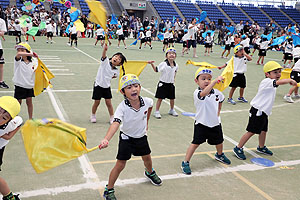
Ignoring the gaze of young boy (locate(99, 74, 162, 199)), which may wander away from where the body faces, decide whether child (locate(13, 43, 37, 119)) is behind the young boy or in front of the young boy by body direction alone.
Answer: behind

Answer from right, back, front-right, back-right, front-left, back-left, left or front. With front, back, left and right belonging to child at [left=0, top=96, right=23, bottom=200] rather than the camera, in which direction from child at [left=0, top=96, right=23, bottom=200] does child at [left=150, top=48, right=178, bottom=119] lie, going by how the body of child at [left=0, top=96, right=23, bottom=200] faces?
back-left

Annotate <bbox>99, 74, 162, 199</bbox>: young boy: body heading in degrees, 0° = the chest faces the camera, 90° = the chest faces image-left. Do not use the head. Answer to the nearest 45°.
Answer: approximately 0°

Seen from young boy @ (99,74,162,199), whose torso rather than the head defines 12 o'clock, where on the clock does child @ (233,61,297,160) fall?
The child is roughly at 8 o'clock from the young boy.

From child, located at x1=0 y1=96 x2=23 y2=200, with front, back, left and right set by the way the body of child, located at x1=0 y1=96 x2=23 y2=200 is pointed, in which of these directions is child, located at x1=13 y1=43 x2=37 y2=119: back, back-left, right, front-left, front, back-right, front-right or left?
back

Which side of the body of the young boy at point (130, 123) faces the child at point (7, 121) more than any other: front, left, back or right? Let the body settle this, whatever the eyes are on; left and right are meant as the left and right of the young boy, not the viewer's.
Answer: right

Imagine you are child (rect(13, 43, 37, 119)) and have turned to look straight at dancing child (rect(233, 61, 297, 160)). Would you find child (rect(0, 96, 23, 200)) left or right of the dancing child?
right

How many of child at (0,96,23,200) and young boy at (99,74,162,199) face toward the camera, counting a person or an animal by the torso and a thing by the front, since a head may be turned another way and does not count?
2

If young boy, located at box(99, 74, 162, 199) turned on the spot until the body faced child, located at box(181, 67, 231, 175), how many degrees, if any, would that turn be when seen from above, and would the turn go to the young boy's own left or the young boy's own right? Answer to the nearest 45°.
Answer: approximately 135° to the young boy's own left
